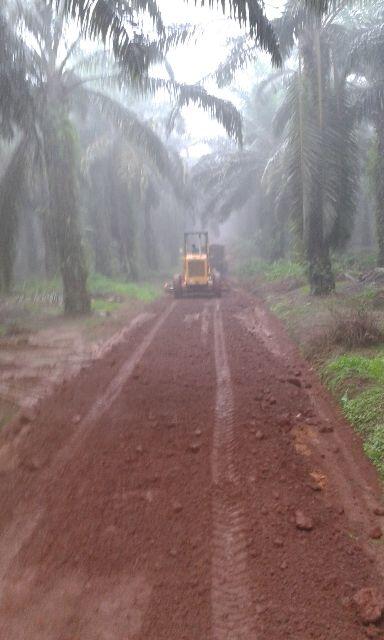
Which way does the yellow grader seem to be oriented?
away from the camera

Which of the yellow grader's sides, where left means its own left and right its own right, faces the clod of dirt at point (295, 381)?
back

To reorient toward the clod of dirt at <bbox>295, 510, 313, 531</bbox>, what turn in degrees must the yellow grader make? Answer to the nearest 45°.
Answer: approximately 180°

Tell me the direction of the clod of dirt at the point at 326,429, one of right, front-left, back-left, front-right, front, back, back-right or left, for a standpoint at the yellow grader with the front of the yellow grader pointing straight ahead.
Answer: back

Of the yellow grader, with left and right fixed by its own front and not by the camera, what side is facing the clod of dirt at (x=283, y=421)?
back

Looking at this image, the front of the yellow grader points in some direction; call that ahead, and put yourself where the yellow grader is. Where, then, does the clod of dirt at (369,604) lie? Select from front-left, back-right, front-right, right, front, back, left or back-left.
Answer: back

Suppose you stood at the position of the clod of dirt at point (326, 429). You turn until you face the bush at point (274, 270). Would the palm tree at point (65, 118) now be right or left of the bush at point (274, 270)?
left
